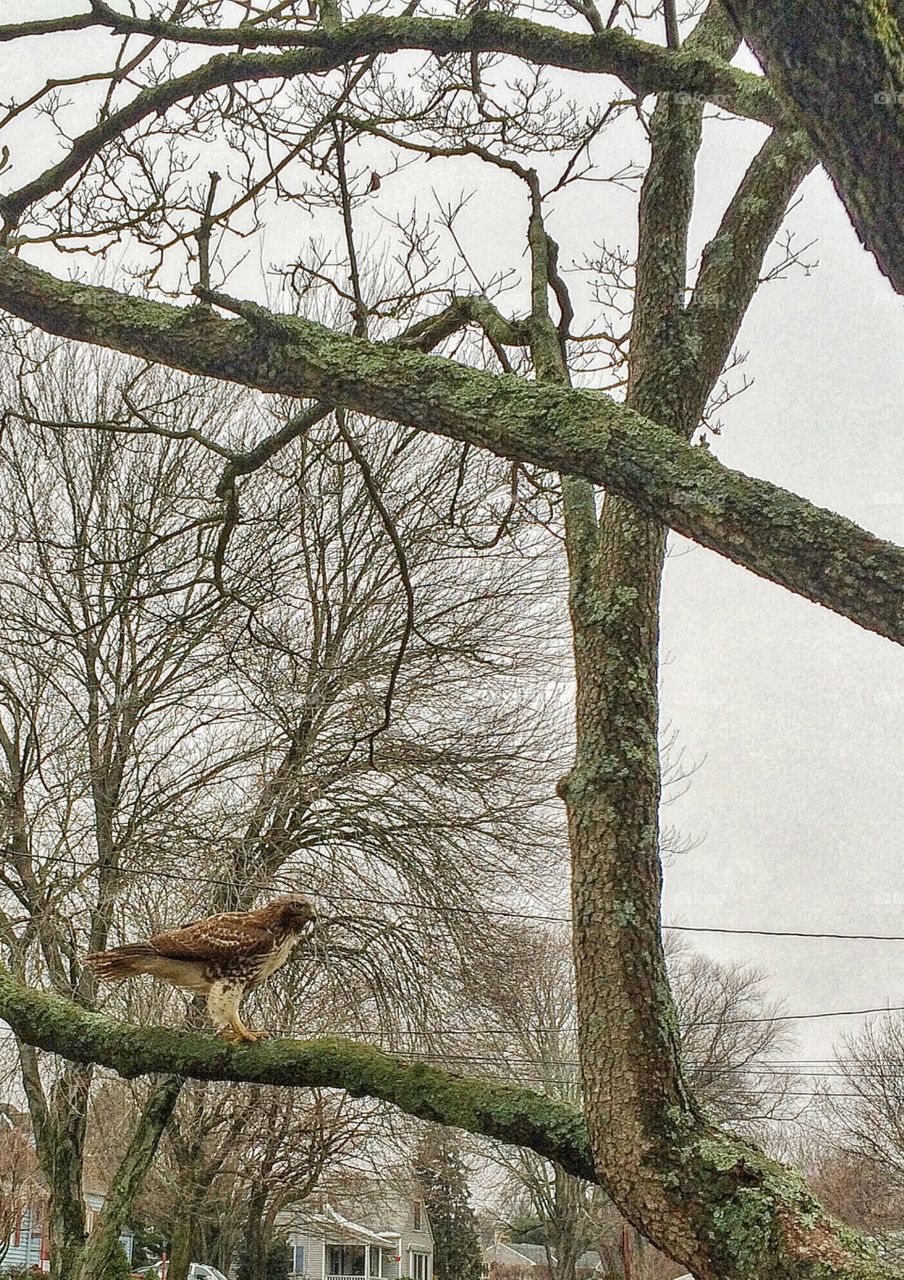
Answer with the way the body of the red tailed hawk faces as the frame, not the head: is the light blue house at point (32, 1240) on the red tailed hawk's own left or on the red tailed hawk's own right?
on the red tailed hawk's own left

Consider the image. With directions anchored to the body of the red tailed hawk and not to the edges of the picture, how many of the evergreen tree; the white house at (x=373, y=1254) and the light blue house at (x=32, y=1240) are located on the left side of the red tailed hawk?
3

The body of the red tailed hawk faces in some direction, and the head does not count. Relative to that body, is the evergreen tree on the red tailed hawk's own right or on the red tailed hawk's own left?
on the red tailed hawk's own left

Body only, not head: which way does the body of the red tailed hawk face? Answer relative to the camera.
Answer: to the viewer's right

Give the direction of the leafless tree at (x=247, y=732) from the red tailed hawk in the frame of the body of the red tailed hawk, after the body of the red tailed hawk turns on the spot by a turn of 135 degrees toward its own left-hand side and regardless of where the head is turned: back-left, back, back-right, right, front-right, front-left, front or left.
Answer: front-right

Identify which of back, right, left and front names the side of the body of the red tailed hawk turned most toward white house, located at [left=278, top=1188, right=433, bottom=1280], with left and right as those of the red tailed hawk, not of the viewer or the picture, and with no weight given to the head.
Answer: left
